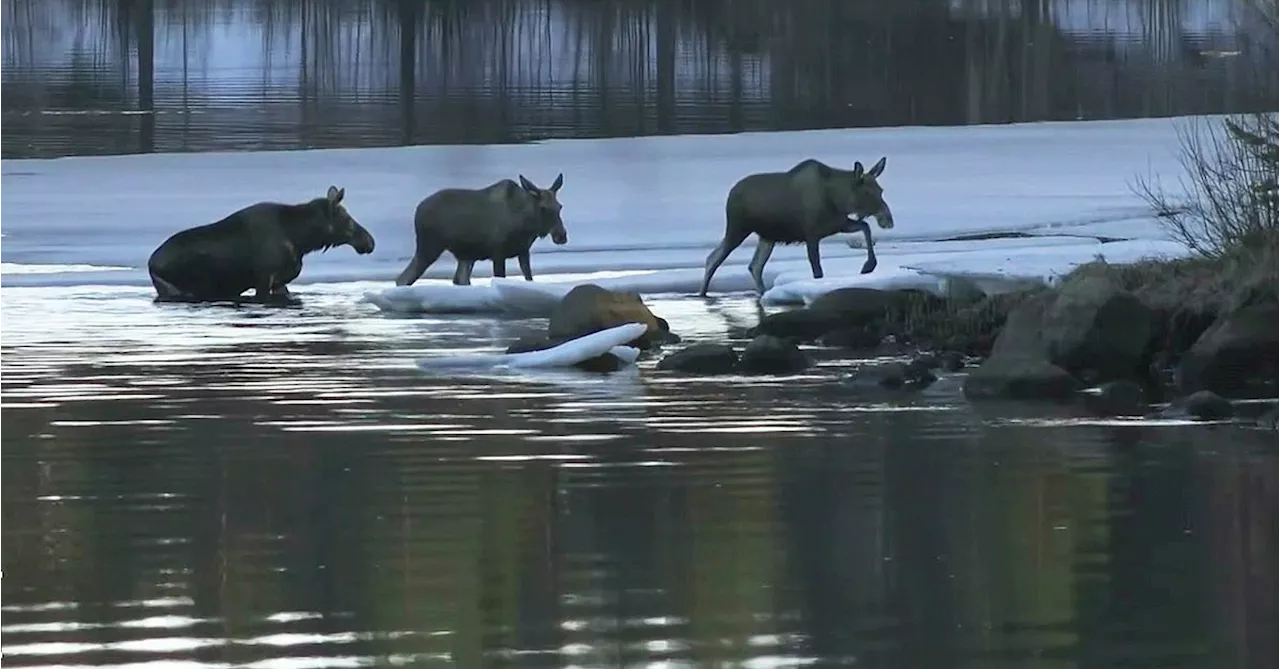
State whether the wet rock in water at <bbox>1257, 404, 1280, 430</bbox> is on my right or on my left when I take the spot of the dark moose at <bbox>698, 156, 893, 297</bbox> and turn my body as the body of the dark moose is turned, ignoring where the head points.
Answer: on my right

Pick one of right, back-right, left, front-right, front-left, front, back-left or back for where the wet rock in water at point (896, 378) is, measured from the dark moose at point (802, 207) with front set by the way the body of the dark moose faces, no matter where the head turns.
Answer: right

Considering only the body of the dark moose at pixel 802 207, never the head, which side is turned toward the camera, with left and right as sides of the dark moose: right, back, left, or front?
right

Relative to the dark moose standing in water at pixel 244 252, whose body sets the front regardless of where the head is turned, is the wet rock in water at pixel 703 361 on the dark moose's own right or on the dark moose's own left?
on the dark moose's own right

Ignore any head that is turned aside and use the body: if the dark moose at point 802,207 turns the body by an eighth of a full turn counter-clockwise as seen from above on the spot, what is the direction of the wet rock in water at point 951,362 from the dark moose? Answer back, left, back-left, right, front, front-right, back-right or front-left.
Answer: back-right

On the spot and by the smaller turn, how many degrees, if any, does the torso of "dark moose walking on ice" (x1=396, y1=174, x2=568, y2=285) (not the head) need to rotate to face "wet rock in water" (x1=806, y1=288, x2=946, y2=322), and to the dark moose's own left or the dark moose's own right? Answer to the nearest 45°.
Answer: approximately 45° to the dark moose's own right

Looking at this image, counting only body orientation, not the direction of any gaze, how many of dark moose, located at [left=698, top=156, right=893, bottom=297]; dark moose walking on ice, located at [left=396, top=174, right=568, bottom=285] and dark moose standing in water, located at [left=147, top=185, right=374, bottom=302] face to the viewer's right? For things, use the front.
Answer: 3

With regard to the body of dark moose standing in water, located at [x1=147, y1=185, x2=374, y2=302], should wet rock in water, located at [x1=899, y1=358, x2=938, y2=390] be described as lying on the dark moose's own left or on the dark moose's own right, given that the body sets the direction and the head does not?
on the dark moose's own right

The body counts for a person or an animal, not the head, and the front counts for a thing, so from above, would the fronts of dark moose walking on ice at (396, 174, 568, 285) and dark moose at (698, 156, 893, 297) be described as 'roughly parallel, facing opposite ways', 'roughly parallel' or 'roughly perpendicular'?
roughly parallel

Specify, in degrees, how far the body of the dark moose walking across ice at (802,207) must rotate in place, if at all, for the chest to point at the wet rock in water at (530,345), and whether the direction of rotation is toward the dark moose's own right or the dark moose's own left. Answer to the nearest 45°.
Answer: approximately 90° to the dark moose's own right

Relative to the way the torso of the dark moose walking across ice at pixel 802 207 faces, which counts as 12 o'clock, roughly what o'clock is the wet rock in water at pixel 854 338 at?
The wet rock in water is roughly at 3 o'clock from the dark moose walking across ice.

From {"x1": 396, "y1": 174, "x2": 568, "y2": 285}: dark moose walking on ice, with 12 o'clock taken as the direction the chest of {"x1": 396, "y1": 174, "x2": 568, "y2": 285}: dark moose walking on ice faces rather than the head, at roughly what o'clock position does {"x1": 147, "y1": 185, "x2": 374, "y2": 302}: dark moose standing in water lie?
{"x1": 147, "y1": 185, "x2": 374, "y2": 302}: dark moose standing in water is roughly at 6 o'clock from {"x1": 396, "y1": 174, "x2": 568, "y2": 285}: dark moose walking on ice.

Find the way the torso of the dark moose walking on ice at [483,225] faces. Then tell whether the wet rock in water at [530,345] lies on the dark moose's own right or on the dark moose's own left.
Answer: on the dark moose's own right

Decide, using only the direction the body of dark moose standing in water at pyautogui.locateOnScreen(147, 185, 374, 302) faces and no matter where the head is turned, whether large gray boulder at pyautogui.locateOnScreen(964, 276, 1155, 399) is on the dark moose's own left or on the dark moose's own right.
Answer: on the dark moose's own right

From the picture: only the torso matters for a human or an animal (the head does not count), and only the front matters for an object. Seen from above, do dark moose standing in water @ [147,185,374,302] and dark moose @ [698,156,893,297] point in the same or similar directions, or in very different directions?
same or similar directions

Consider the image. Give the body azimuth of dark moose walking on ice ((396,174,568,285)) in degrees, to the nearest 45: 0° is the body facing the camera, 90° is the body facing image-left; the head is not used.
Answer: approximately 270°

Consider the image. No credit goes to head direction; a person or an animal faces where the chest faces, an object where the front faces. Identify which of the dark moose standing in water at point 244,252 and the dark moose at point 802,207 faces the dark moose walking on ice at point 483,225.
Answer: the dark moose standing in water at point 244,252

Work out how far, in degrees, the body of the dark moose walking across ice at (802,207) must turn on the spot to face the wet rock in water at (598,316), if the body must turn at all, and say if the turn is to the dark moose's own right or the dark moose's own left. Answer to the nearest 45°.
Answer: approximately 90° to the dark moose's own right
